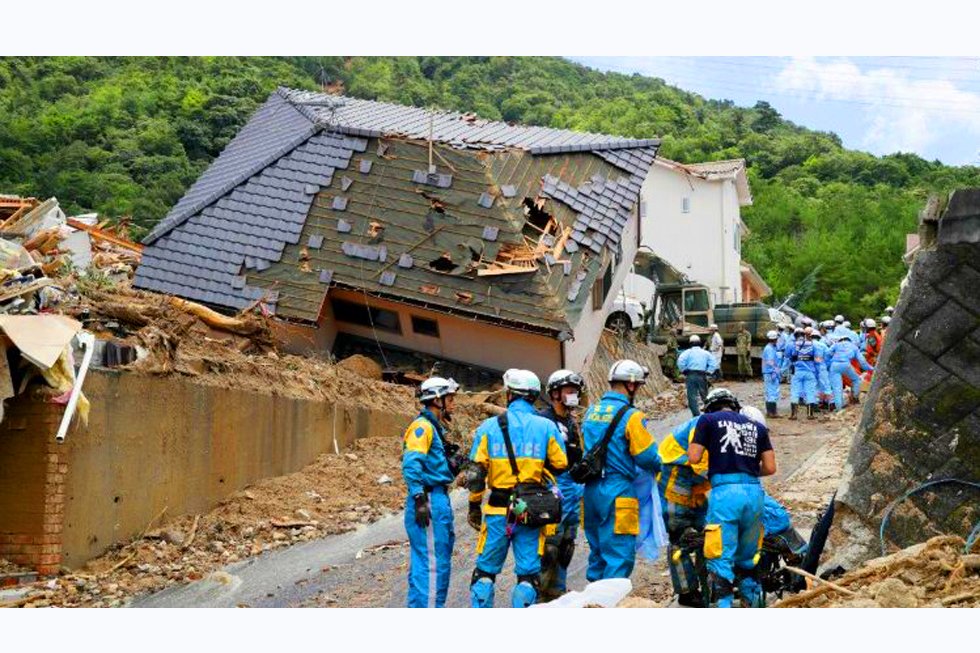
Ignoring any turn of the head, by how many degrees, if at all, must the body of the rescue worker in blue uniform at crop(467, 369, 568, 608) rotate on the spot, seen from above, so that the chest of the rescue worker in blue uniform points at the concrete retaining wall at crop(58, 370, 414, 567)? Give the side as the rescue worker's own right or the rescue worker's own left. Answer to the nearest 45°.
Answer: approximately 45° to the rescue worker's own left

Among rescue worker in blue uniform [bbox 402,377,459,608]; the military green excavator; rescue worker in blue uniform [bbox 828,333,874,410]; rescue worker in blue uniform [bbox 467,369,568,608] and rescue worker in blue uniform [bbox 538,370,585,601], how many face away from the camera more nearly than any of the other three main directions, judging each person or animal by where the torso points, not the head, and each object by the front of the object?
2

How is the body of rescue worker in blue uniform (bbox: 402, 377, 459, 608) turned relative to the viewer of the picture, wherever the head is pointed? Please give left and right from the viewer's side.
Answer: facing to the right of the viewer

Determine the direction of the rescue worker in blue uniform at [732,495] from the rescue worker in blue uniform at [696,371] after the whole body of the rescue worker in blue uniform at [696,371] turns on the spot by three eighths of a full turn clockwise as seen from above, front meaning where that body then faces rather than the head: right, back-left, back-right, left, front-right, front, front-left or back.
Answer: front-right

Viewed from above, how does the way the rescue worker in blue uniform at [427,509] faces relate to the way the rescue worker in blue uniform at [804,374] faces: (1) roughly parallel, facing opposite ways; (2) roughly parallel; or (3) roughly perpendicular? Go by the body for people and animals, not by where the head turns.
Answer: roughly perpendicular

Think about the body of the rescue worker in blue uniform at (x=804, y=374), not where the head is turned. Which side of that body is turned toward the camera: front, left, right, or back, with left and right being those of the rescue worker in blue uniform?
back

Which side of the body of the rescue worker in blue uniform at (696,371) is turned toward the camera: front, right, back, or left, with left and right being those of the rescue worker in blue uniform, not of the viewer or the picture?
back

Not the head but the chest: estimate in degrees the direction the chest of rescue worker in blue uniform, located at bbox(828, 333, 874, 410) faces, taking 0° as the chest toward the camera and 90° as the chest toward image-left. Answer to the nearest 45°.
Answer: approximately 180°

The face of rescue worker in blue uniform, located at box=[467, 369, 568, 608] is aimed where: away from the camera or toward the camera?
away from the camera

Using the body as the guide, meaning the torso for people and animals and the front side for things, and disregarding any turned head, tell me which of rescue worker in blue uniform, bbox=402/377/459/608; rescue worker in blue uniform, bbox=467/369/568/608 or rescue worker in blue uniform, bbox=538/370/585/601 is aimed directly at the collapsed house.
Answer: rescue worker in blue uniform, bbox=467/369/568/608

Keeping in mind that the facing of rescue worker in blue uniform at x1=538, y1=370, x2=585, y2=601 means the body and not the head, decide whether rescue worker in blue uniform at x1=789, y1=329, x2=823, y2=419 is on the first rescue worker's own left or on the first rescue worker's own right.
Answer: on the first rescue worker's own left

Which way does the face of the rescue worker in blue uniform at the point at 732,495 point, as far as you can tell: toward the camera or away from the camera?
away from the camera

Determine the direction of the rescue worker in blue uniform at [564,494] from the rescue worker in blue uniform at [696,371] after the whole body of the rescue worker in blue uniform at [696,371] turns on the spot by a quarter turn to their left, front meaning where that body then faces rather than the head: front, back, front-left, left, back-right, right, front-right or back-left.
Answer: left

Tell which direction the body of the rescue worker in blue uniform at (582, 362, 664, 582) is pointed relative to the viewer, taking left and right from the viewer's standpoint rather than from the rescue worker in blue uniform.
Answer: facing away from the viewer and to the right of the viewer

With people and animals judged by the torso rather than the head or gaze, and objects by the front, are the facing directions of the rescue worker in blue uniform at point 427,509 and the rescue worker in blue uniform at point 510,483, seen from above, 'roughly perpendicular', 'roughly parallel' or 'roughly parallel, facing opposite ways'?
roughly perpendicular

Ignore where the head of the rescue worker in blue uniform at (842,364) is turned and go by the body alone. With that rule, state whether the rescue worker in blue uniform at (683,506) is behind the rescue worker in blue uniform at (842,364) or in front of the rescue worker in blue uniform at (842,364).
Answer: behind
